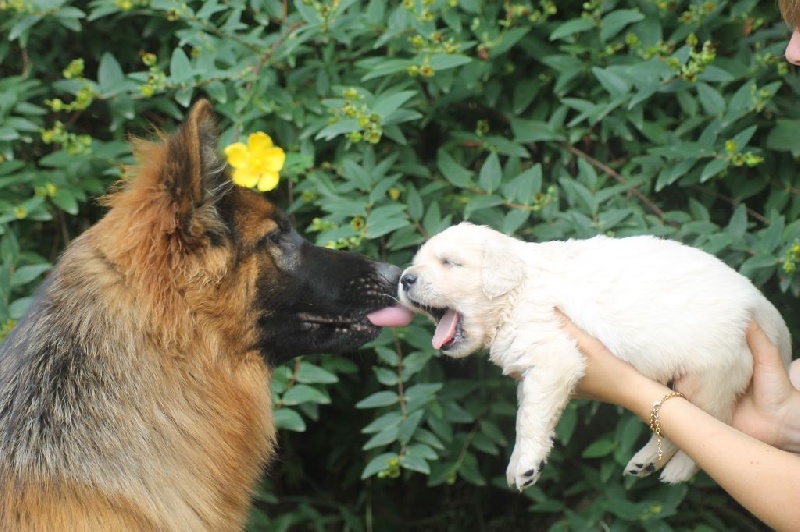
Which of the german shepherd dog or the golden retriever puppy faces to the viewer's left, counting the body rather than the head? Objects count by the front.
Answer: the golden retriever puppy

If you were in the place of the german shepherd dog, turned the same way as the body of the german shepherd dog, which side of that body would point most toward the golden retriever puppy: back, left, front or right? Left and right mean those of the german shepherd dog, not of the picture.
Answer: front

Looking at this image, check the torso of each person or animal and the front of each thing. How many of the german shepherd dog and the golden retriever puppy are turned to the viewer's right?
1

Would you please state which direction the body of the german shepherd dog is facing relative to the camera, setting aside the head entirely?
to the viewer's right

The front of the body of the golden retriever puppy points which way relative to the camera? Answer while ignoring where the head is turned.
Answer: to the viewer's left

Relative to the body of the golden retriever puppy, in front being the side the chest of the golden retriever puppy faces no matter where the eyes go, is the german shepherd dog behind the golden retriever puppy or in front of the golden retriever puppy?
in front

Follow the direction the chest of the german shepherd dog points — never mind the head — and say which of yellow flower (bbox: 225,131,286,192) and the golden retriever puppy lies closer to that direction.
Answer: the golden retriever puppy
